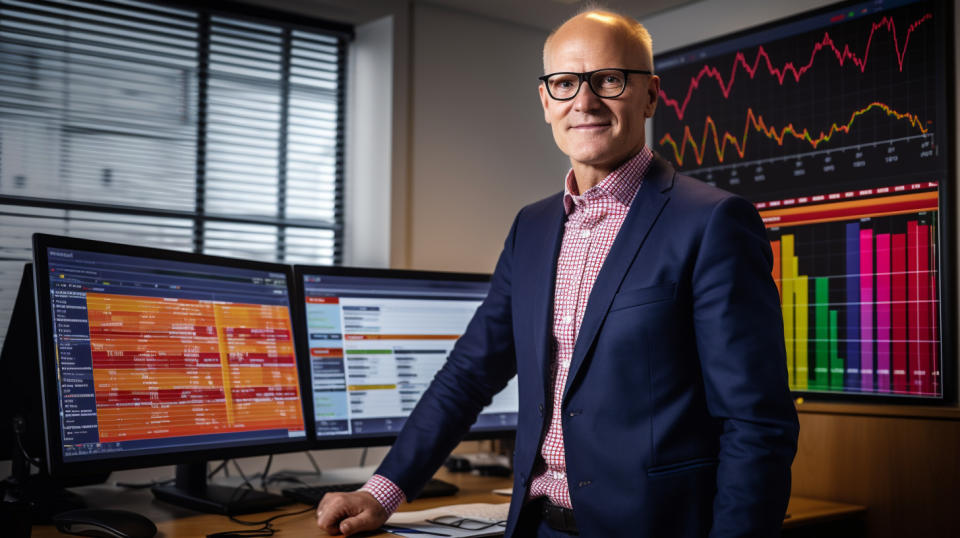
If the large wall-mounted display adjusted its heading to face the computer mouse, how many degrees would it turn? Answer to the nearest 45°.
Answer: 0° — it already faces it

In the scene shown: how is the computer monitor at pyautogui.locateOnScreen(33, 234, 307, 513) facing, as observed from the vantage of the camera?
facing the viewer and to the right of the viewer

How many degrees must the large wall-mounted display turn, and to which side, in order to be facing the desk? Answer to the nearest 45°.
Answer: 0° — it already faces it

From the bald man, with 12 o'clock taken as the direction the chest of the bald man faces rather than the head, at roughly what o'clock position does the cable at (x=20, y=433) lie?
The cable is roughly at 2 o'clock from the bald man.

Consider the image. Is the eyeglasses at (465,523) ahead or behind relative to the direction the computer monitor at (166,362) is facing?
ahead

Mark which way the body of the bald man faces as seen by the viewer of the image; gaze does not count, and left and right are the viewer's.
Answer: facing the viewer and to the left of the viewer

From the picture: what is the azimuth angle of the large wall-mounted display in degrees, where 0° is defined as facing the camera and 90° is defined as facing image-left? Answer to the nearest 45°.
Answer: approximately 45°

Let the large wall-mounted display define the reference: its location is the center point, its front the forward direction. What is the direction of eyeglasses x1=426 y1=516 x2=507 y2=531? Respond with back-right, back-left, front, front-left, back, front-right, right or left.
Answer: front

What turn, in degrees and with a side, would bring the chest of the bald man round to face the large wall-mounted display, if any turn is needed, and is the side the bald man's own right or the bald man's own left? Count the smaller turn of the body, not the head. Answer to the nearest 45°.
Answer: approximately 180°
